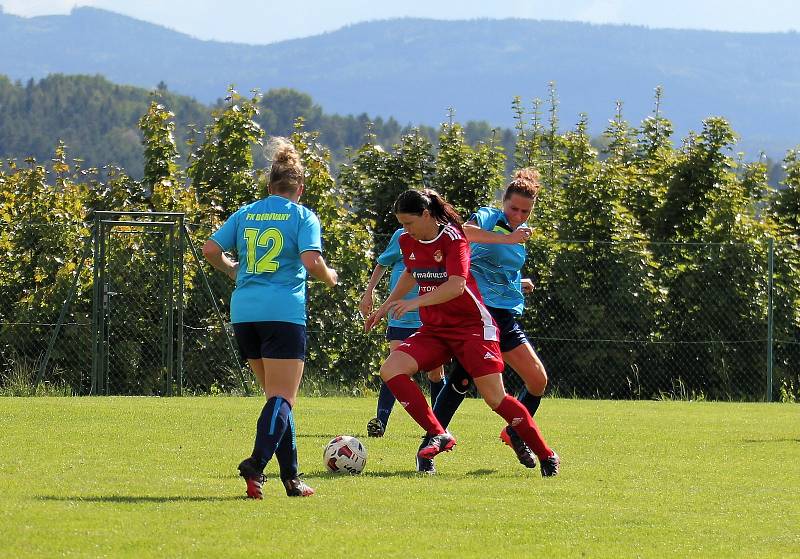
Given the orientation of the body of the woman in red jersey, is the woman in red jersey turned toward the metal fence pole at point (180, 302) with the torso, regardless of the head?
no

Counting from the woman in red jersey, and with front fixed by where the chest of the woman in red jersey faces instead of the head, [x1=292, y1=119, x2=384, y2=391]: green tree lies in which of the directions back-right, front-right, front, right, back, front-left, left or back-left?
back-right

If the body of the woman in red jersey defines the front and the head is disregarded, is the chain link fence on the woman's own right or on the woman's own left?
on the woman's own right

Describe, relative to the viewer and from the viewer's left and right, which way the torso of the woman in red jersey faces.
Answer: facing the viewer and to the left of the viewer

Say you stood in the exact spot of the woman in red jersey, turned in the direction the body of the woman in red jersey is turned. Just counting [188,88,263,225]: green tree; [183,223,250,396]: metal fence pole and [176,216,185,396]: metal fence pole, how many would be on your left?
0

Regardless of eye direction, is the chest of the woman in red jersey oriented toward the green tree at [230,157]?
no

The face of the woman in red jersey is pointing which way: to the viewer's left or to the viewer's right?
to the viewer's left

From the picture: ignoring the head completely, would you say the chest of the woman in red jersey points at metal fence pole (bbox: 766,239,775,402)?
no

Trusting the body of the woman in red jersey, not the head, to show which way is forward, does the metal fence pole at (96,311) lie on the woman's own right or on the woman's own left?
on the woman's own right
